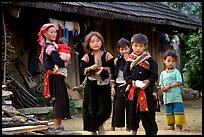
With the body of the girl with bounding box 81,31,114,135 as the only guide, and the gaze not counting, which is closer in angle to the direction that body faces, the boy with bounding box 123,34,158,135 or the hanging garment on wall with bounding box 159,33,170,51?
the boy

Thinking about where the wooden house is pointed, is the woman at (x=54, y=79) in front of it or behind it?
in front

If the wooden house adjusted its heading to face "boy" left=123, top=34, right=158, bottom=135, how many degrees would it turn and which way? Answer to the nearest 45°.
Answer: approximately 45° to its right

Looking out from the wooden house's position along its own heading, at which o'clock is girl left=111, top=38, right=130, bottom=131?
The girl is roughly at 1 o'clock from the wooden house.

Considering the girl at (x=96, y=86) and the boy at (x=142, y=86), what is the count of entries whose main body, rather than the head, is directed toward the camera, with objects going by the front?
2

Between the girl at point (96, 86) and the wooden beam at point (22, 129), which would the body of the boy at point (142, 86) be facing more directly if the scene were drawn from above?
the wooden beam

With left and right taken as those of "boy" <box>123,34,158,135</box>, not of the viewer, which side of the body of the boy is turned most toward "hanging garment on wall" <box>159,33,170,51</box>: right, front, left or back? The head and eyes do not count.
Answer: back

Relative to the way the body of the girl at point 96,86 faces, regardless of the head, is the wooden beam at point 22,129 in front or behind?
in front

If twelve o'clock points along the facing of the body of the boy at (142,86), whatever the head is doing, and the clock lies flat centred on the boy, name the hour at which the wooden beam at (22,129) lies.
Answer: The wooden beam is roughly at 2 o'clock from the boy.

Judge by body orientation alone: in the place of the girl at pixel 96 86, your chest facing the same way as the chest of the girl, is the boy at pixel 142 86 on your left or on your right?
on your left

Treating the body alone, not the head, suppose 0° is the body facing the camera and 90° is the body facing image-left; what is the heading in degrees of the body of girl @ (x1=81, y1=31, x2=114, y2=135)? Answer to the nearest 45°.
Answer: approximately 0°

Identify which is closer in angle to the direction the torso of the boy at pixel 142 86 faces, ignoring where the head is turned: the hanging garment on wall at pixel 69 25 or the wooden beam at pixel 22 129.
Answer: the wooden beam

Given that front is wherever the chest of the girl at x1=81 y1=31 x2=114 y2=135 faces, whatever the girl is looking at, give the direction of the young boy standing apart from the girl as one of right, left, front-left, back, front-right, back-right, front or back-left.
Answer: back-left
